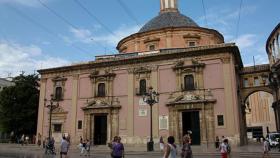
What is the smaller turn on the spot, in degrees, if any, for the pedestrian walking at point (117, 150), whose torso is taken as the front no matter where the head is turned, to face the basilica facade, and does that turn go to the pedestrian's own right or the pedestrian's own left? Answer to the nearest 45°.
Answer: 0° — they already face it

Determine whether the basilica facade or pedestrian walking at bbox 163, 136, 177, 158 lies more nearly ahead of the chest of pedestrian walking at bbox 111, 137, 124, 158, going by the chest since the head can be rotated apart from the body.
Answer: the basilica facade

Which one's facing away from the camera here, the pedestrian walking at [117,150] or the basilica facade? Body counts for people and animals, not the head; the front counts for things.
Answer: the pedestrian walking

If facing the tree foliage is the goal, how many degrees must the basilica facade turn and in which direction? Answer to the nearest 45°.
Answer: approximately 90° to its right

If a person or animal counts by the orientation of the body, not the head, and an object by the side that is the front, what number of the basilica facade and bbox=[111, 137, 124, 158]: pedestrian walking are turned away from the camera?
1

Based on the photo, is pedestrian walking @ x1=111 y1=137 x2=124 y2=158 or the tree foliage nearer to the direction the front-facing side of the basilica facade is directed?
the pedestrian walking

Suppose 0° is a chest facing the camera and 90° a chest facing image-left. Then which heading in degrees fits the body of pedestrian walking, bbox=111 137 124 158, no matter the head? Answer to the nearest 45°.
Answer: approximately 180°

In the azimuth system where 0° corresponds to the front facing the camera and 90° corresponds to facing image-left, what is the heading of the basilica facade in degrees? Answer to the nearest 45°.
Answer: approximately 45°

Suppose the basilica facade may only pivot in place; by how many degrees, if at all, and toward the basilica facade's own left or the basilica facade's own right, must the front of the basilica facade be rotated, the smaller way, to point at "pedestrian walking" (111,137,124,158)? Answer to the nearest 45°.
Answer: approximately 45° to the basilica facade's own left
